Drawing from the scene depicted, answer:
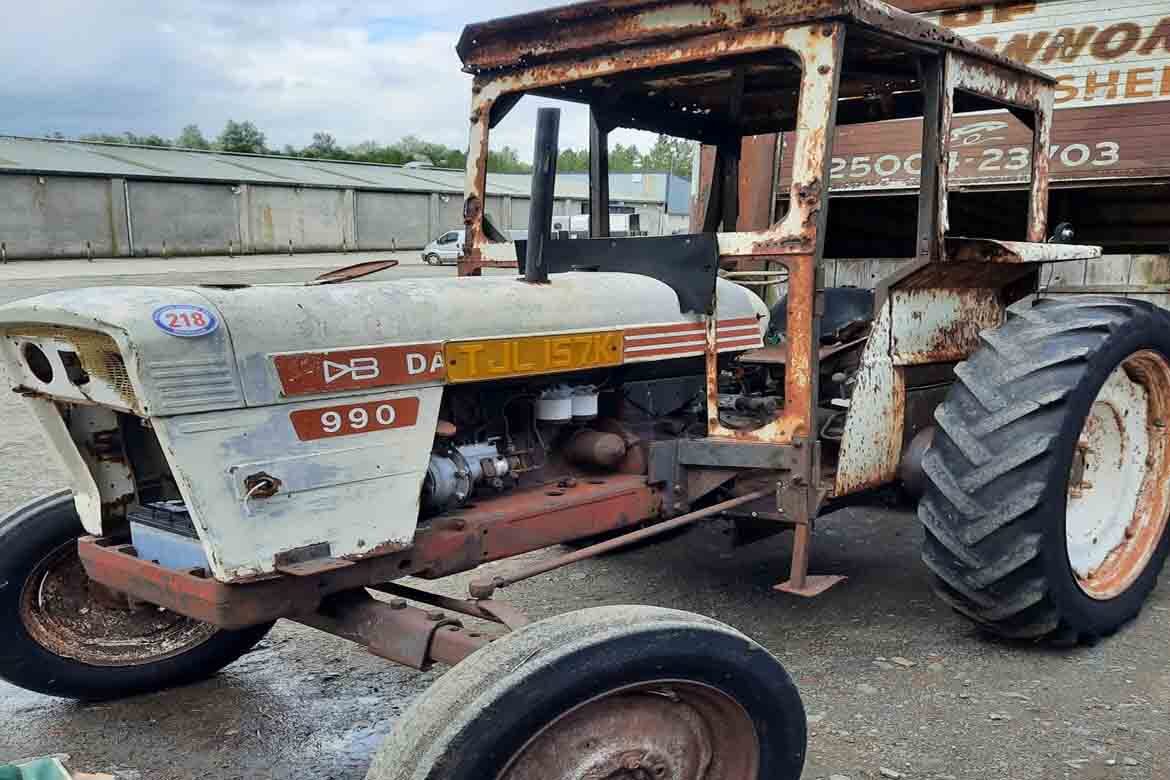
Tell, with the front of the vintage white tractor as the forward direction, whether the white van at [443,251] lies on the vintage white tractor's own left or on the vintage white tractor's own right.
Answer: on the vintage white tractor's own right

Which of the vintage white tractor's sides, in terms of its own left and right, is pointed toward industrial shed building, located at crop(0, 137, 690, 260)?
right

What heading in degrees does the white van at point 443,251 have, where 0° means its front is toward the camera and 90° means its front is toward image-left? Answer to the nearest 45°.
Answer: approximately 90°

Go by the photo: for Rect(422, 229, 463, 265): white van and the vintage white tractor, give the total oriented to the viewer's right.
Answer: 0

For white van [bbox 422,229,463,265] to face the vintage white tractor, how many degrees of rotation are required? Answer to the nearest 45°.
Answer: approximately 90° to its left

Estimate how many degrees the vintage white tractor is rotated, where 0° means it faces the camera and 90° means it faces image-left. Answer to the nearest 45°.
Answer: approximately 45°
